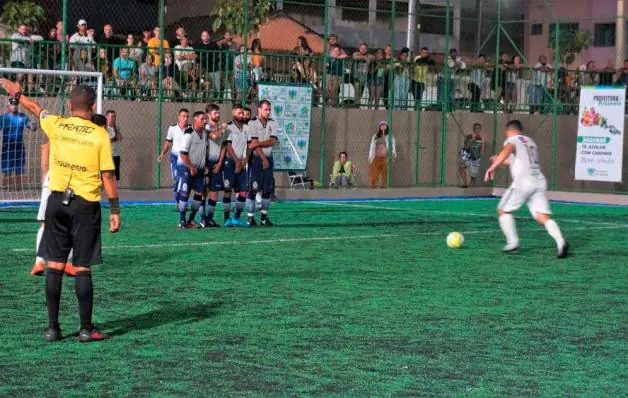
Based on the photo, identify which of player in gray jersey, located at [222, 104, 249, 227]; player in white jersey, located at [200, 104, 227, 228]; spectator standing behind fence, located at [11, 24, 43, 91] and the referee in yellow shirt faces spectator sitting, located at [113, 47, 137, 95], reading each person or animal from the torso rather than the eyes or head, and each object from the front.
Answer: the referee in yellow shirt

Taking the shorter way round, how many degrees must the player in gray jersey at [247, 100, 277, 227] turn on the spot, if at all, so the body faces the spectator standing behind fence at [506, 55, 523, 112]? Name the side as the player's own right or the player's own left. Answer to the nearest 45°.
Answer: approximately 90° to the player's own left

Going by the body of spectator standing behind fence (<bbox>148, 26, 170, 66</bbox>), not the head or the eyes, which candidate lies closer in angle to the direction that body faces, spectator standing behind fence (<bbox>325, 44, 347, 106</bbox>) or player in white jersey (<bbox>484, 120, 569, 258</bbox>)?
the player in white jersey

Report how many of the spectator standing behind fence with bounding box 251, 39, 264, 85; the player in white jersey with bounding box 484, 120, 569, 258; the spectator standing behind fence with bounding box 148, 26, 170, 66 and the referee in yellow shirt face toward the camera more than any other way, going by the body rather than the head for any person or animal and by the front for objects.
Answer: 2

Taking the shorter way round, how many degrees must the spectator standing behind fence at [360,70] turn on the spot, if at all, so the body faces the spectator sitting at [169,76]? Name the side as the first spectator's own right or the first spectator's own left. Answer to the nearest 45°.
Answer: approximately 45° to the first spectator's own right

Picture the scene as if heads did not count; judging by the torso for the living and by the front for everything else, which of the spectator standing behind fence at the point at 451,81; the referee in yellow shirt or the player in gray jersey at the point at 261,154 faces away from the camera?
the referee in yellow shirt

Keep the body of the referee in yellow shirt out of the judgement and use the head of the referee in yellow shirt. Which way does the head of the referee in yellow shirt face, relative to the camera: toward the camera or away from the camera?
away from the camera

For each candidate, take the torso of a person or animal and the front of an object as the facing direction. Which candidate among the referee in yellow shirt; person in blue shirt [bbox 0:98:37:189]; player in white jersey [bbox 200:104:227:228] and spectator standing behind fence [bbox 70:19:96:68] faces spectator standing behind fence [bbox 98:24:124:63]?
the referee in yellow shirt
